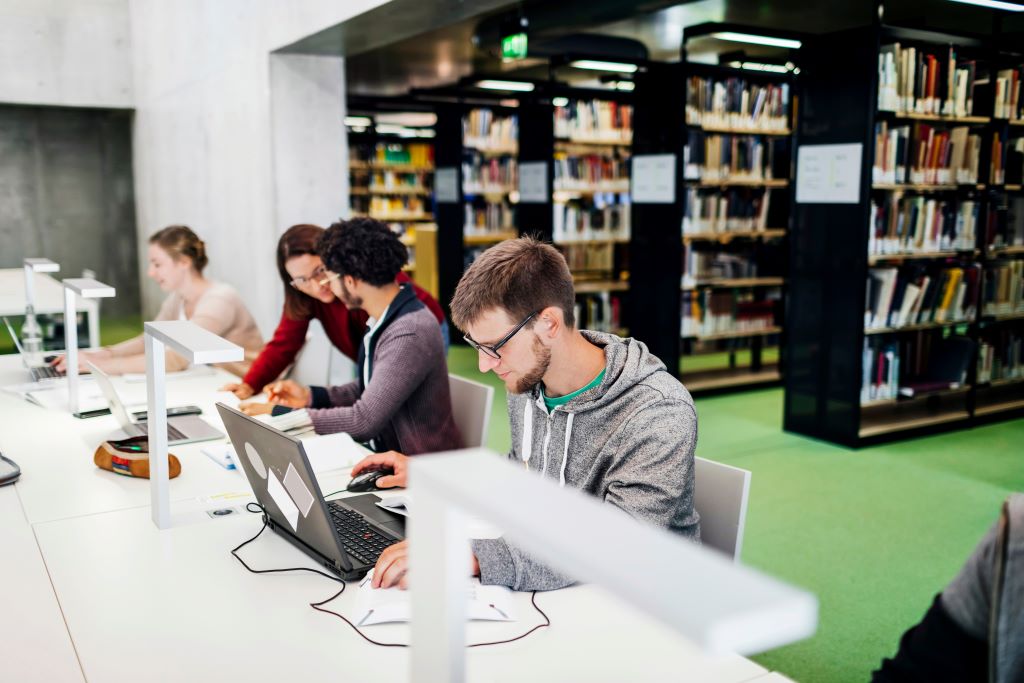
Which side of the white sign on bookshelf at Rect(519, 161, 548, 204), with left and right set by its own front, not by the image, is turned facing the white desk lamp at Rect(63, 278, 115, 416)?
front

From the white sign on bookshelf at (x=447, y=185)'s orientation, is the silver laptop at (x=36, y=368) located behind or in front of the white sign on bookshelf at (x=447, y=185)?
in front

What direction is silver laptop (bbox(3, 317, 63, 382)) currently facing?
to the viewer's right

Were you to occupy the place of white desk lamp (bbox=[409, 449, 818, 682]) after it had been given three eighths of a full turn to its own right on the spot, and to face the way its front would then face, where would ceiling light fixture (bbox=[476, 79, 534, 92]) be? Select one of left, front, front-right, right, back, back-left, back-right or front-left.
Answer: right

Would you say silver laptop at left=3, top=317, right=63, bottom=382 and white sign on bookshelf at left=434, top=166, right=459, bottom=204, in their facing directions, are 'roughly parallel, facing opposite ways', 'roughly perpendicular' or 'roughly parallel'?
roughly perpendicular

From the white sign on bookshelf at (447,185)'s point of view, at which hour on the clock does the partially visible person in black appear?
The partially visible person in black is roughly at 12 o'clock from the white sign on bookshelf.

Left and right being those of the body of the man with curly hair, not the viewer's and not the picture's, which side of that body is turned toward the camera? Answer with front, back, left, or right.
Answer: left

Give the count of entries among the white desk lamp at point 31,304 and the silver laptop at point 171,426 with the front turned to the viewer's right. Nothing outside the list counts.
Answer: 2

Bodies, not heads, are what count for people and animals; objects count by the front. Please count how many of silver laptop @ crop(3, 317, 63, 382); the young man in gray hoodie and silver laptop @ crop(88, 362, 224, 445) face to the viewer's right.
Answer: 2

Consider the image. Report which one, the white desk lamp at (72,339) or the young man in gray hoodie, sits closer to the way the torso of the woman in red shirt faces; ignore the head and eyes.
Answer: the white desk lamp

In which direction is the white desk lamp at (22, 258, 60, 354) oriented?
to the viewer's right
